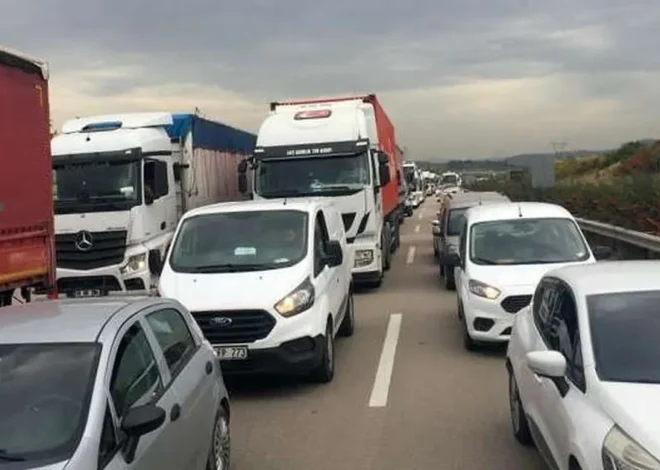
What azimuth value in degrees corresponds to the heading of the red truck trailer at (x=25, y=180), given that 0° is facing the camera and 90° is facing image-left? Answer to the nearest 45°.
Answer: approximately 45°

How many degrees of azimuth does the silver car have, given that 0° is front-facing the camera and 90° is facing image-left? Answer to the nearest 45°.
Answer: approximately 45°

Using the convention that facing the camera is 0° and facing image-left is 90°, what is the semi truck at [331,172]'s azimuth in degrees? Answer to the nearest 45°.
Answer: approximately 0°

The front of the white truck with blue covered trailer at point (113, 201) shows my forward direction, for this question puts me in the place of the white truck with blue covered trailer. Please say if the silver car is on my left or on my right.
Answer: on my left

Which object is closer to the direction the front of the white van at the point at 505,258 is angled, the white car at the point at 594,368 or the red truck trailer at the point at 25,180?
the white car

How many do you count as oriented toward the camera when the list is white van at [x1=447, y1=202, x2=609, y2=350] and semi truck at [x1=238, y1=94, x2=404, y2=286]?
2

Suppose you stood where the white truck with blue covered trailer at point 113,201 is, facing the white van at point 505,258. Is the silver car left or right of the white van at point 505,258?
right
